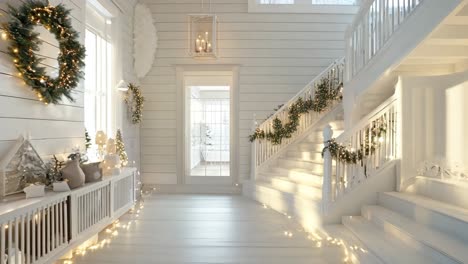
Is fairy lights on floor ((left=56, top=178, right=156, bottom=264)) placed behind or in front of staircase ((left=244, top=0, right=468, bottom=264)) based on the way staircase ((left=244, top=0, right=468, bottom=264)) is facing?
in front

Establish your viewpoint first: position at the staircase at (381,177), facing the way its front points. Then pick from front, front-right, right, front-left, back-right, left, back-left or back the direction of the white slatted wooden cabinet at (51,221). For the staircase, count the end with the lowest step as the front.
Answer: front

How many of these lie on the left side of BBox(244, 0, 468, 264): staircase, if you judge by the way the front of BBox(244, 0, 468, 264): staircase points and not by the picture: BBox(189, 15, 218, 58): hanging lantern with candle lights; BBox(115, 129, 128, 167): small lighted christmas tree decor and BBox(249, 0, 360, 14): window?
0

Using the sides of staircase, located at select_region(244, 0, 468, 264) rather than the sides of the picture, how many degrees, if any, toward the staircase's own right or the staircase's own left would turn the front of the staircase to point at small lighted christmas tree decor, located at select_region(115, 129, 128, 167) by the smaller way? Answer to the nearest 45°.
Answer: approximately 45° to the staircase's own right

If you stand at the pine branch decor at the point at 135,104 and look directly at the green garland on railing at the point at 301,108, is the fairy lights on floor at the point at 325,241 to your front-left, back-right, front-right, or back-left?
front-right

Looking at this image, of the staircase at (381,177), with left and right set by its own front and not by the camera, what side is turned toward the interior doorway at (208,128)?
right

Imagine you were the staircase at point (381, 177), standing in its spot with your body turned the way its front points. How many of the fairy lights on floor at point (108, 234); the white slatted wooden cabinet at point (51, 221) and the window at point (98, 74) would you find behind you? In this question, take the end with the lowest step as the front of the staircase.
0

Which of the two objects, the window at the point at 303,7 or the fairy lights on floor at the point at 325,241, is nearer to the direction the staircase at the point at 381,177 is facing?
the fairy lights on floor

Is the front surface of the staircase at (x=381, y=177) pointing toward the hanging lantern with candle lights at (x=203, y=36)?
no

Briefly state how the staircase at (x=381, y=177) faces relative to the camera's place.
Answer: facing the viewer and to the left of the viewer

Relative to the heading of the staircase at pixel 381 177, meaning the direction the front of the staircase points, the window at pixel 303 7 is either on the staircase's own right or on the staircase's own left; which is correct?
on the staircase's own right

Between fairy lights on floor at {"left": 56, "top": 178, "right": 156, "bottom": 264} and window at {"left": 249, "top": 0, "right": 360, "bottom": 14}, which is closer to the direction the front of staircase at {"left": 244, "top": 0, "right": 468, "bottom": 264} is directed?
the fairy lights on floor

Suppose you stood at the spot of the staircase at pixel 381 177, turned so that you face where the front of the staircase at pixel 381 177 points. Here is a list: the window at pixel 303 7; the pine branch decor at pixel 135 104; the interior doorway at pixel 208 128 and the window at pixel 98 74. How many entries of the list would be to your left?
0

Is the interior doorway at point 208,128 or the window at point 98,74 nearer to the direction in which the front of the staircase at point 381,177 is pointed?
the window

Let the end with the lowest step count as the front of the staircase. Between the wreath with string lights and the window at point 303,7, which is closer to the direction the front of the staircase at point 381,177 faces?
the wreath with string lights

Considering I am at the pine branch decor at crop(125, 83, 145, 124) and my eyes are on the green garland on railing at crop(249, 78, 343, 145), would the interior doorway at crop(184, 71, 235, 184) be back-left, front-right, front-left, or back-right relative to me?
front-left

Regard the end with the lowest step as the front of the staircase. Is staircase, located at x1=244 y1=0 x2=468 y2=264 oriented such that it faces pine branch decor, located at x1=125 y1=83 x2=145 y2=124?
no
